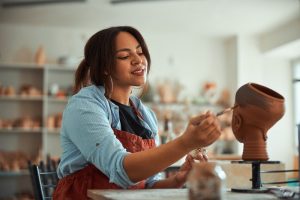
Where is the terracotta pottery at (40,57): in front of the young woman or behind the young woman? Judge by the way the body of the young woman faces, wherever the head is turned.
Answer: behind

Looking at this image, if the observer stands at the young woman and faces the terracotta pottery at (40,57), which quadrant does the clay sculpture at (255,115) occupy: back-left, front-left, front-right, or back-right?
back-right

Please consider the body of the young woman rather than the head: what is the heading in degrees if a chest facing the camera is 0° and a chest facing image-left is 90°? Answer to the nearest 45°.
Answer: approximately 315°
